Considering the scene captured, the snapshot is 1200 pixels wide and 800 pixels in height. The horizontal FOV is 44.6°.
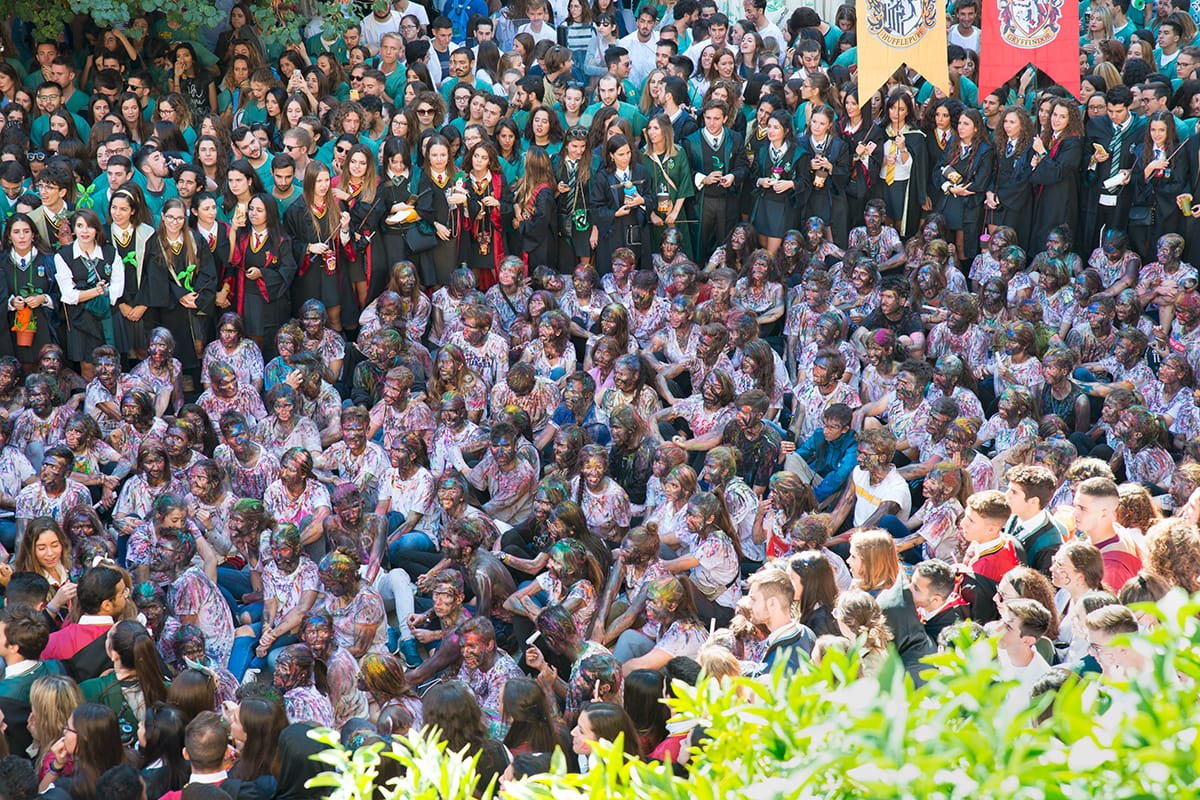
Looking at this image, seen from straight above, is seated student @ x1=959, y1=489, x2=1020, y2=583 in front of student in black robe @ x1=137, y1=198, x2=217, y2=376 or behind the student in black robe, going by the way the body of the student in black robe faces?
in front

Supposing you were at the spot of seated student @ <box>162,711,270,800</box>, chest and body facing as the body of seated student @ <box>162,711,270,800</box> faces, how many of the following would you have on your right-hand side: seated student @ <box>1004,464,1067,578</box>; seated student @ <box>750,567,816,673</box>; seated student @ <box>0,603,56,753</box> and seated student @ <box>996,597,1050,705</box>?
3

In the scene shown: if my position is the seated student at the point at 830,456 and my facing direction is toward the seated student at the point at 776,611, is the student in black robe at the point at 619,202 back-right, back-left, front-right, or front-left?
back-right

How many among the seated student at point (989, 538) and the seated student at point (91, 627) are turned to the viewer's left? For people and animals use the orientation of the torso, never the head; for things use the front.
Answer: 1

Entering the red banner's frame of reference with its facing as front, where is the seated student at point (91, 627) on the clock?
The seated student is roughly at 1 o'clock from the red banner.

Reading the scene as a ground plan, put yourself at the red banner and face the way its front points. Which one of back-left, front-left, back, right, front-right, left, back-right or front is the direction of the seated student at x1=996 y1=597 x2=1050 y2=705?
front

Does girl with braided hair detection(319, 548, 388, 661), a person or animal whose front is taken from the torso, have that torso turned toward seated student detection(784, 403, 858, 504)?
no

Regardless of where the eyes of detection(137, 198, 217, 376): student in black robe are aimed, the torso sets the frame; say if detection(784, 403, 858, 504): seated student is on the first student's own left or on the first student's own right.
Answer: on the first student's own left

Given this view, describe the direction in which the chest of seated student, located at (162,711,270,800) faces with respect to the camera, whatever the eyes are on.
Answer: away from the camera

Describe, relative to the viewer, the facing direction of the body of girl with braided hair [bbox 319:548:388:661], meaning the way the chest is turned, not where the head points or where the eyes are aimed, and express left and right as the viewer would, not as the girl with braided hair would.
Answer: facing the viewer and to the left of the viewer

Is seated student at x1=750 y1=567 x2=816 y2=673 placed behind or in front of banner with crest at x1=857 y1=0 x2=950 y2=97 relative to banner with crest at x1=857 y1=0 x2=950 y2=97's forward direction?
in front

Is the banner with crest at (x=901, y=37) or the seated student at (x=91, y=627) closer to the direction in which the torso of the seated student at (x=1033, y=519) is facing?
the seated student

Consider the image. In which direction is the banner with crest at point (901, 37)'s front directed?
toward the camera

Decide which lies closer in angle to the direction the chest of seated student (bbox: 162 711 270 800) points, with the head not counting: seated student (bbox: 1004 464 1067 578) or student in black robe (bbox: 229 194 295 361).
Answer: the student in black robe

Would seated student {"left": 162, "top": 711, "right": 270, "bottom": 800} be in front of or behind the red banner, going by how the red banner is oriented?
in front

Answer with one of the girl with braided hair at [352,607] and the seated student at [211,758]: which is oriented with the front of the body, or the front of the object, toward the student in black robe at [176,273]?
the seated student

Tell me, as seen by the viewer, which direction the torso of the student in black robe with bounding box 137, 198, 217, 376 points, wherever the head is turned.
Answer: toward the camera
